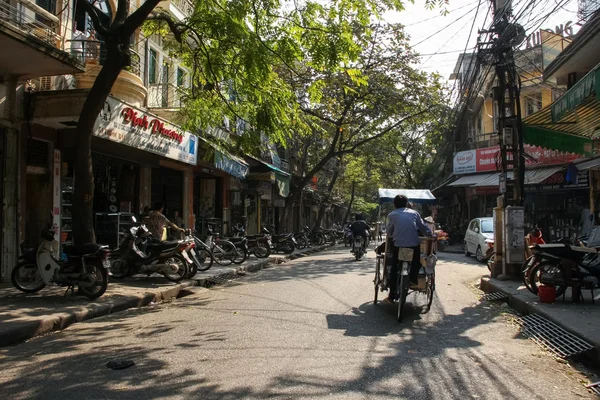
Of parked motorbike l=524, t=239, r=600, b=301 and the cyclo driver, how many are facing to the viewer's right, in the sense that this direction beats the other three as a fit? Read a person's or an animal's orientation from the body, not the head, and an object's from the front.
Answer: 1

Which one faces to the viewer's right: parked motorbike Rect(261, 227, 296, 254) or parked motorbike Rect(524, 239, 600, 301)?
parked motorbike Rect(524, 239, 600, 301)

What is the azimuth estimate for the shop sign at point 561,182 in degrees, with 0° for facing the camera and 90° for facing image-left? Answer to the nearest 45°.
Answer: approximately 45°

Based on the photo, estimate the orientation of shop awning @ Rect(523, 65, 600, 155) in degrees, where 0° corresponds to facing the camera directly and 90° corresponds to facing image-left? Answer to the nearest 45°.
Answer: approximately 45°

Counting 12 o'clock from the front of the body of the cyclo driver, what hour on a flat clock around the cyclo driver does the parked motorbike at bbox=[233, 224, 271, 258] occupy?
The parked motorbike is roughly at 11 o'clock from the cyclo driver.

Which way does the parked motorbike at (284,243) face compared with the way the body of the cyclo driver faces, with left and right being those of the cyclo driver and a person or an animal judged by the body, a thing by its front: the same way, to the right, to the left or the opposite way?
to the left

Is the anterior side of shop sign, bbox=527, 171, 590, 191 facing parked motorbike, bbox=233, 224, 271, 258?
yes
